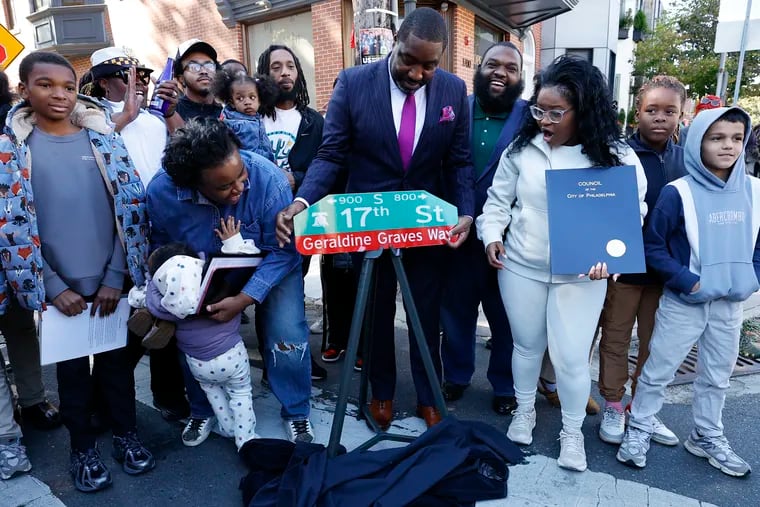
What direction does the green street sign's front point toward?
toward the camera

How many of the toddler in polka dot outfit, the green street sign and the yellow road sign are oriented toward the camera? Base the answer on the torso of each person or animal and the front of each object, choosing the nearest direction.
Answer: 2

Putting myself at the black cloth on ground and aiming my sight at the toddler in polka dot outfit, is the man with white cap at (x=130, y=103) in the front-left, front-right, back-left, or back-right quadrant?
front-right

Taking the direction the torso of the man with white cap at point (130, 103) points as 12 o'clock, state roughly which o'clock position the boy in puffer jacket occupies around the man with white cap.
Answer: The boy in puffer jacket is roughly at 2 o'clock from the man with white cap.

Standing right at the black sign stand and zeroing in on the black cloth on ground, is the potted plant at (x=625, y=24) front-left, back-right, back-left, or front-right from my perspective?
back-left

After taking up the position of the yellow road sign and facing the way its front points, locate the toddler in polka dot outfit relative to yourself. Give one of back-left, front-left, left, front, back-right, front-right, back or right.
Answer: front

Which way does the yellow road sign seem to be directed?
toward the camera

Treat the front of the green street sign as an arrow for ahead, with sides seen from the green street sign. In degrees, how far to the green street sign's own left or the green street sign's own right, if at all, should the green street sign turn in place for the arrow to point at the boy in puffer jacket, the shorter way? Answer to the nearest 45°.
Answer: approximately 90° to the green street sign's own right

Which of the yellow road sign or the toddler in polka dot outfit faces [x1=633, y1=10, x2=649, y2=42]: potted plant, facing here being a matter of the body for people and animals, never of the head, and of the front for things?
the toddler in polka dot outfit

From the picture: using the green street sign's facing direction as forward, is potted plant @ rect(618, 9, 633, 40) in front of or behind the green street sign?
behind

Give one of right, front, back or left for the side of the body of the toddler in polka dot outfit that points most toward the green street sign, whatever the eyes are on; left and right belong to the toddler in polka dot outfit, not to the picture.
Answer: right

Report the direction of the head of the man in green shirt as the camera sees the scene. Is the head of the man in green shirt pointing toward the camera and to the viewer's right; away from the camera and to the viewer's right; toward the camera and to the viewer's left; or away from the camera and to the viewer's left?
toward the camera and to the viewer's left

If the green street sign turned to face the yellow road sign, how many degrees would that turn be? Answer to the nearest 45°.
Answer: approximately 135° to its right

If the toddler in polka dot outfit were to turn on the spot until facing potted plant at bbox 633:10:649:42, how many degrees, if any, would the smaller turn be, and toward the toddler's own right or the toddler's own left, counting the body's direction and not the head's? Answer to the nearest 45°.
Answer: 0° — they already face it
